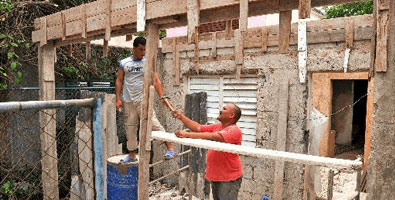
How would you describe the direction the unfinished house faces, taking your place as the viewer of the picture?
facing the viewer

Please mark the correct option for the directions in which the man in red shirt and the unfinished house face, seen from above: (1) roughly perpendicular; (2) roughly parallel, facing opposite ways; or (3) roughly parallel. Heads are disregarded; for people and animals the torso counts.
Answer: roughly perpendicular

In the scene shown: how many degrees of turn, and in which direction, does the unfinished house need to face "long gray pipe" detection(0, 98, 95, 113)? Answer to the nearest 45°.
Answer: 0° — it already faces it

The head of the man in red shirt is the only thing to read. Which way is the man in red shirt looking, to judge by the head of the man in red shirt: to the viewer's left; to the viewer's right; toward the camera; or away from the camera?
to the viewer's left

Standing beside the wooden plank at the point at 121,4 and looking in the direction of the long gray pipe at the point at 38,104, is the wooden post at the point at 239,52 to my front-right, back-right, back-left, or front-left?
back-left

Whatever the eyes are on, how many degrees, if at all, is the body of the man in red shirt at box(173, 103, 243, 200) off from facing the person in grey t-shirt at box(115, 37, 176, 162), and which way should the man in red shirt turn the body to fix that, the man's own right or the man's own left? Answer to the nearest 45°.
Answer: approximately 45° to the man's own right

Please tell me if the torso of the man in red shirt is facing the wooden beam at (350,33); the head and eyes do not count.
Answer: no

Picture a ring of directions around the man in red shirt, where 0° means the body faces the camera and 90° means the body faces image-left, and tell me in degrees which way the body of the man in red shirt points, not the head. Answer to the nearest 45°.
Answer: approximately 90°

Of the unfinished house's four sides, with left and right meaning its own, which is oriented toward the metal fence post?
front
